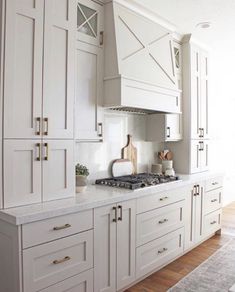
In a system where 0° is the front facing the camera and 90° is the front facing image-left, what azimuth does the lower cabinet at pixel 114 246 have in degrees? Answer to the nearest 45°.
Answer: approximately 315°

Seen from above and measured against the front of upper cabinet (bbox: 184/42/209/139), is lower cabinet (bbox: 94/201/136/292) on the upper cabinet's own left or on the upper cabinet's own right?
on the upper cabinet's own right

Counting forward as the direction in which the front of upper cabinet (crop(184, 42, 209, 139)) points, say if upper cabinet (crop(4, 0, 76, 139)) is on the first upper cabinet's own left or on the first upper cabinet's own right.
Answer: on the first upper cabinet's own right

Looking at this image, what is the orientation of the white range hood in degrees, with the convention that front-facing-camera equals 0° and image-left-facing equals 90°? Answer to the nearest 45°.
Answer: approximately 315°

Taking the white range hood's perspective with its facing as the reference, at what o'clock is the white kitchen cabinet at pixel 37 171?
The white kitchen cabinet is roughly at 3 o'clock from the white range hood.

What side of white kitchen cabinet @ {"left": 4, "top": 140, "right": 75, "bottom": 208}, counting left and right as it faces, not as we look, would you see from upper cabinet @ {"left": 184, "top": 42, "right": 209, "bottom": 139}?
left

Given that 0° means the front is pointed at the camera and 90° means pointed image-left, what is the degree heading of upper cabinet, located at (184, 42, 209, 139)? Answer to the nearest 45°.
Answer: approximately 315°
